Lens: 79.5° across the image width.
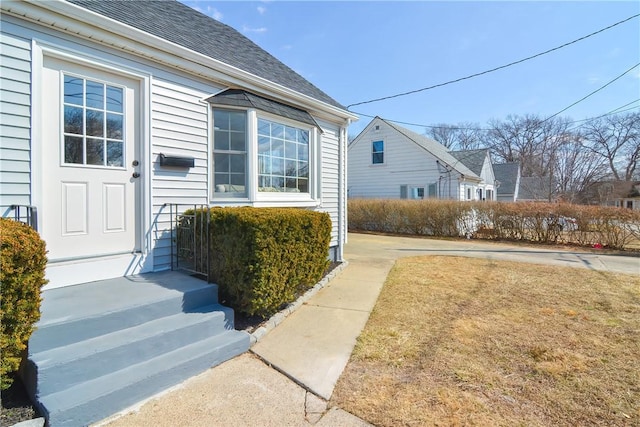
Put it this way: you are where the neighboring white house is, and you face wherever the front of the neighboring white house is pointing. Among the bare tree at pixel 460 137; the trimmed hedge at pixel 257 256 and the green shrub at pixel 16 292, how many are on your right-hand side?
2

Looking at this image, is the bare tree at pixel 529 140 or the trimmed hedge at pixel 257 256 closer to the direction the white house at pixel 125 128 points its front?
the trimmed hedge

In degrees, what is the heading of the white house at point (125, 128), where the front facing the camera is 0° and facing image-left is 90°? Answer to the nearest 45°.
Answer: approximately 315°

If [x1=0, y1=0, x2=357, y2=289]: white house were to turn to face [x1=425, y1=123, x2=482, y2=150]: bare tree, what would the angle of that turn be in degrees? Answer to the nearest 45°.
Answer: approximately 90° to its left
